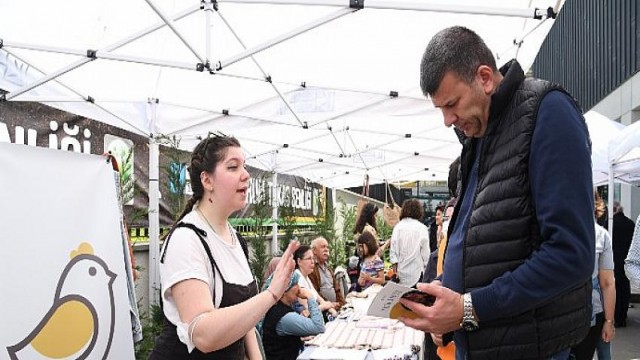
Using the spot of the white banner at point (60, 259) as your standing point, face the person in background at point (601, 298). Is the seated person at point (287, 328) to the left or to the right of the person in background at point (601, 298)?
left

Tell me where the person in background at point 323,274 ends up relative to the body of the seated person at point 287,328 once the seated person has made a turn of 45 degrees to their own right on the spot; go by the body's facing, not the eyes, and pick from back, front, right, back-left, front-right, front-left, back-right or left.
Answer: back-left

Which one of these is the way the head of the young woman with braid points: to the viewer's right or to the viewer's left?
to the viewer's right

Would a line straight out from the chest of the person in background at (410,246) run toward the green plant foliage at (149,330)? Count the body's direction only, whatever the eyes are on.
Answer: no

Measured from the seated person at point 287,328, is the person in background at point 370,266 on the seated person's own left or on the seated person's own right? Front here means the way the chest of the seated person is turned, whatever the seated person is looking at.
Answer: on the seated person's own left

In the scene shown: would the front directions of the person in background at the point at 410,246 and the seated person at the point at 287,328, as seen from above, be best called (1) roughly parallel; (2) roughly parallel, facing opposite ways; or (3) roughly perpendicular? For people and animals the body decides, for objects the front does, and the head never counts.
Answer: roughly perpendicular

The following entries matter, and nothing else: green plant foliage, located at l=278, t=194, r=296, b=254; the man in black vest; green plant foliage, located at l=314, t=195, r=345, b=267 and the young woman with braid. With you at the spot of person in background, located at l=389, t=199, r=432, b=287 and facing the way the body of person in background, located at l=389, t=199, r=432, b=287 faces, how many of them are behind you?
2

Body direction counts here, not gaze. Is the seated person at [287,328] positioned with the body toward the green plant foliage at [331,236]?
no

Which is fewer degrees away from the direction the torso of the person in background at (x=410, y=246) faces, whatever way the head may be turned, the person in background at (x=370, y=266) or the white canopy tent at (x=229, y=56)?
the person in background

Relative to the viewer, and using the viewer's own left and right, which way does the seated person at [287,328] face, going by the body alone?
facing to the right of the viewer

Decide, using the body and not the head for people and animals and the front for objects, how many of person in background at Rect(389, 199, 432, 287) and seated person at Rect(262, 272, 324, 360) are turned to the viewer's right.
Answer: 1

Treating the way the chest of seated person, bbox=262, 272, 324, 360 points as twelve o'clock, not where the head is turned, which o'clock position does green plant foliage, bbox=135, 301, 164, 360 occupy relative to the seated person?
The green plant foliage is roughly at 7 o'clock from the seated person.

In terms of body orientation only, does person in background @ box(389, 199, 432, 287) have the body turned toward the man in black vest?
no
